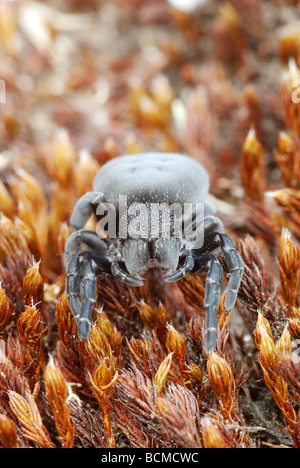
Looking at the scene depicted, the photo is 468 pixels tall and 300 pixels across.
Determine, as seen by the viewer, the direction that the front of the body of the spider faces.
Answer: toward the camera
